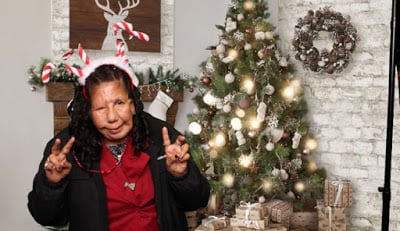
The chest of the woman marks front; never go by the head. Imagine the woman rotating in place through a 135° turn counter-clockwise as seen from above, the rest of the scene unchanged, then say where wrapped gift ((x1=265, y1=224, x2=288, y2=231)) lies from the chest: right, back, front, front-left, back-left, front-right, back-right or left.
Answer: front

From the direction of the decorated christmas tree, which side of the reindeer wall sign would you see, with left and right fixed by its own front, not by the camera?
left

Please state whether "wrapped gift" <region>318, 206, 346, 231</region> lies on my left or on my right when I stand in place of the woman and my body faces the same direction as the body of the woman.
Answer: on my left

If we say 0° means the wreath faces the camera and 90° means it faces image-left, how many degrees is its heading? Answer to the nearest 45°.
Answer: approximately 0°

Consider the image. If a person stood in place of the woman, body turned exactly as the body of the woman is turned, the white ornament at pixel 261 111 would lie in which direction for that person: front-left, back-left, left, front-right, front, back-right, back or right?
back-left

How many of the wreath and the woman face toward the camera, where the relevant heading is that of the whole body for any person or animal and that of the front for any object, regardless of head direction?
2

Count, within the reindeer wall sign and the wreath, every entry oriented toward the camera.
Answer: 2

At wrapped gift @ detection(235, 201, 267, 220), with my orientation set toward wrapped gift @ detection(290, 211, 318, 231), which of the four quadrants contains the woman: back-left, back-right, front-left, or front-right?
back-right

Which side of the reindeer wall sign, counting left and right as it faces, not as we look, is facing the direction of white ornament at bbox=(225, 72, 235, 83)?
left

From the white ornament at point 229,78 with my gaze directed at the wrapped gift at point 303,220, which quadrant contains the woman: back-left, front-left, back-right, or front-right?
back-right
